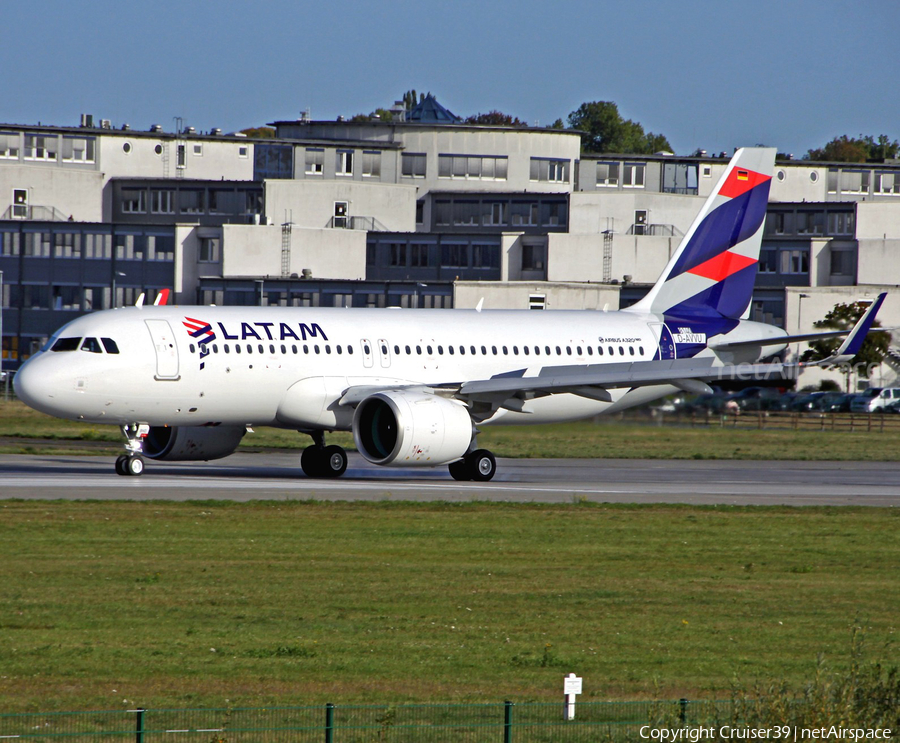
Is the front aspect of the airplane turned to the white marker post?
no

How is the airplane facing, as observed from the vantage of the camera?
facing the viewer and to the left of the viewer

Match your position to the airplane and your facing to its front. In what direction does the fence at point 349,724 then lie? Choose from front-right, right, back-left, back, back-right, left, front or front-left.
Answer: front-left
